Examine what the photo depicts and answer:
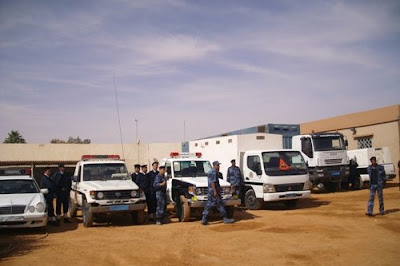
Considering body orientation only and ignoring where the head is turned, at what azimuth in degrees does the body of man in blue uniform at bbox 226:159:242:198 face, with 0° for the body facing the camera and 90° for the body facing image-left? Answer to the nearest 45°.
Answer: approximately 0°

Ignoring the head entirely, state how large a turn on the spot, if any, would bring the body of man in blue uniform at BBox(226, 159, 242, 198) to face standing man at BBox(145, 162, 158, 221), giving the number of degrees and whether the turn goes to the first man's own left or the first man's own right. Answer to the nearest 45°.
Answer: approximately 45° to the first man's own right

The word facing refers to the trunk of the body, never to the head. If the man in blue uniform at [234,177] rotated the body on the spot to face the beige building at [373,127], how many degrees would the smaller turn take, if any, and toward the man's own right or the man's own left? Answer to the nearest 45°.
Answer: approximately 135° to the man's own left

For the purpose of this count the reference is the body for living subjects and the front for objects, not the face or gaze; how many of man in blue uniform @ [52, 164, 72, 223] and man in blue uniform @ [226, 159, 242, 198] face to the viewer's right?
0

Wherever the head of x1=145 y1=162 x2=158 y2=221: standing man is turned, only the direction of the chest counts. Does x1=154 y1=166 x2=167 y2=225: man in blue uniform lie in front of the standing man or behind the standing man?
in front

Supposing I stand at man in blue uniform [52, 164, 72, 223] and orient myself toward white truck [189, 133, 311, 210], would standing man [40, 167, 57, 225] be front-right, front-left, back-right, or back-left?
back-right

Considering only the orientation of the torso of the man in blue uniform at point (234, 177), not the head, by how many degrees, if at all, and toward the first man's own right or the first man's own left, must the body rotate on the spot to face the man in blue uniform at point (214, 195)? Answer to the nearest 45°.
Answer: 0° — they already face them

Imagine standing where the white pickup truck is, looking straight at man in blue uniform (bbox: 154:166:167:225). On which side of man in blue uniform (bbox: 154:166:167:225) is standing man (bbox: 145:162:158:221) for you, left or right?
left
